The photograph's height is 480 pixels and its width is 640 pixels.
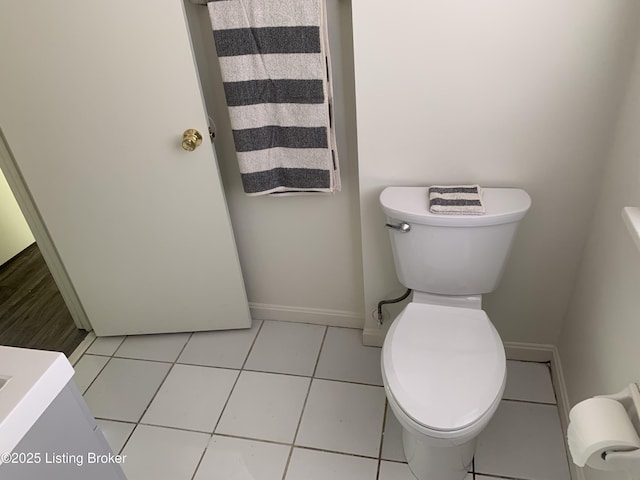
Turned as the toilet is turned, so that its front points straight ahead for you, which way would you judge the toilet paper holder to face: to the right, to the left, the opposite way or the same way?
to the right

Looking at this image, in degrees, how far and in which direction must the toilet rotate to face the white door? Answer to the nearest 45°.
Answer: approximately 90° to its right

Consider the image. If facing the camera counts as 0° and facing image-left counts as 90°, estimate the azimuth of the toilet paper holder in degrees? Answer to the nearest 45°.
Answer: approximately 90°

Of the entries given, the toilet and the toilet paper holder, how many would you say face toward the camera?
1

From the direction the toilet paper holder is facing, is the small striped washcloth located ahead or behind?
ahead

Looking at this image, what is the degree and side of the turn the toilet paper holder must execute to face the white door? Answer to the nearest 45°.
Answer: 0° — it already faces it

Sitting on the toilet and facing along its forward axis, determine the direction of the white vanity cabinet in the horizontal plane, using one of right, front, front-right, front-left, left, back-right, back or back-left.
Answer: front-right
